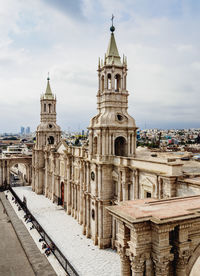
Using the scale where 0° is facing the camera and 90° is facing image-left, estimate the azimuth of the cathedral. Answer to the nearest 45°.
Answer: approximately 45°
